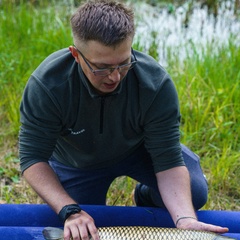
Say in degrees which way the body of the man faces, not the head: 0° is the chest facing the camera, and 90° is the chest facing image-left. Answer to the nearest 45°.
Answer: approximately 0°
